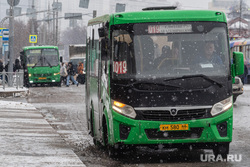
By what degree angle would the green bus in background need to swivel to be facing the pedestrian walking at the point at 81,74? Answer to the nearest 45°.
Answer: approximately 135° to its left

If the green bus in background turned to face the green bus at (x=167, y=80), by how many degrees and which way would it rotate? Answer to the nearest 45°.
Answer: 0° — it already faces it

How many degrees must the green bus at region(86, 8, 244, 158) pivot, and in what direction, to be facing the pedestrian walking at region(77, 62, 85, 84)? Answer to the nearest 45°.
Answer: approximately 180°

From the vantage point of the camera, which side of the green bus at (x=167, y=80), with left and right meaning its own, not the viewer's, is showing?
front

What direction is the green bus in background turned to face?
toward the camera

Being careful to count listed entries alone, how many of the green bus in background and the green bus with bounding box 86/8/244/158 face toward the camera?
2

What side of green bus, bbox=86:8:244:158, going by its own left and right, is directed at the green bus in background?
back

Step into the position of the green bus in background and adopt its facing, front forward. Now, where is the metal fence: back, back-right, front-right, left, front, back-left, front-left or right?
front

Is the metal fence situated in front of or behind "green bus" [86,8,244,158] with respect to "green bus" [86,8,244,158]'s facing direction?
behind
